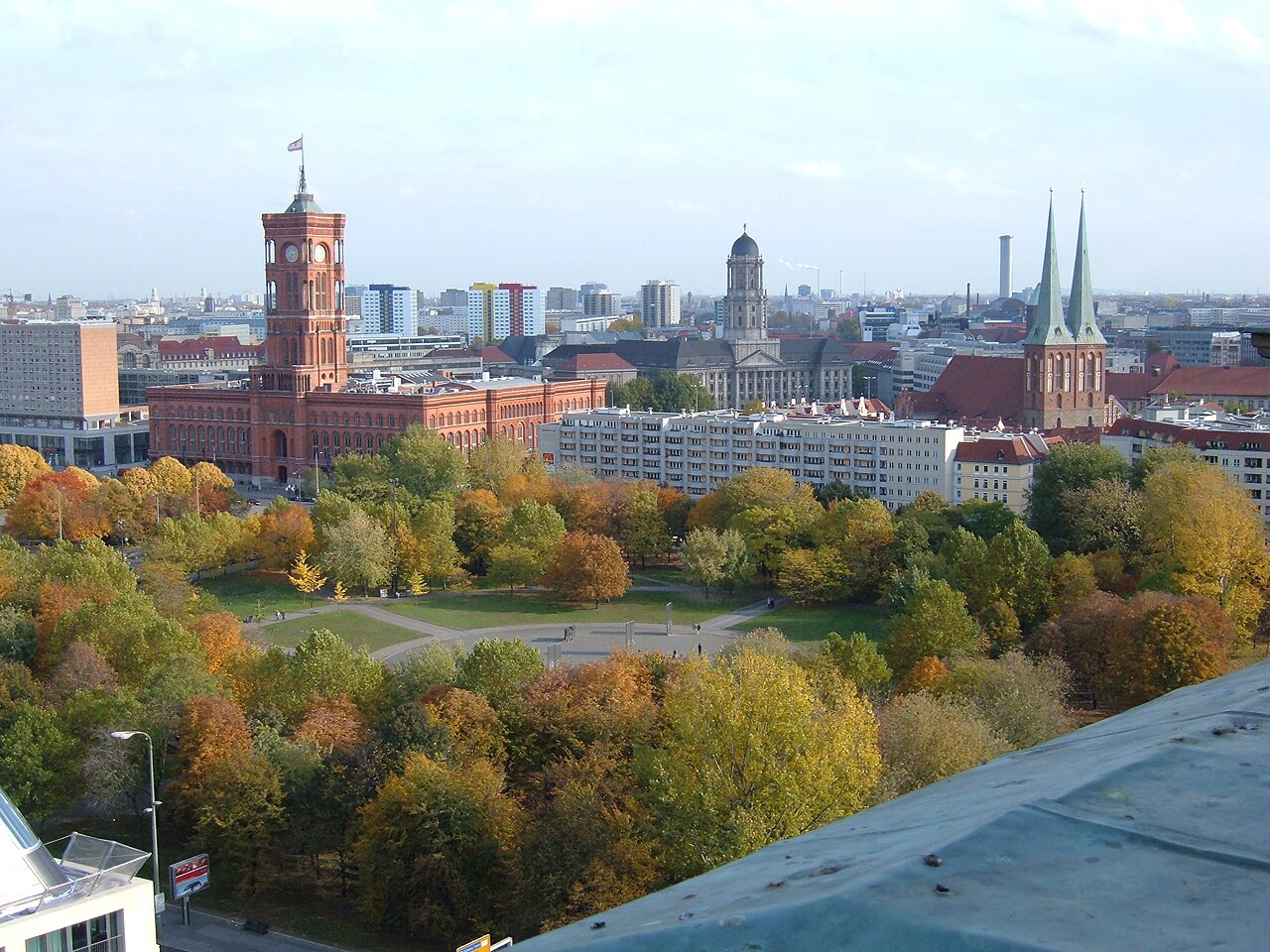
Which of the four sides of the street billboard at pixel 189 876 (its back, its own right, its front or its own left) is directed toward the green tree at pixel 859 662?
left

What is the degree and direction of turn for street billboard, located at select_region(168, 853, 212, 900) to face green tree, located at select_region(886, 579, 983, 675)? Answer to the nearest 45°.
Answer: approximately 90° to its left

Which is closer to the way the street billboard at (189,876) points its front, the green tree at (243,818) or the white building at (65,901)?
the white building

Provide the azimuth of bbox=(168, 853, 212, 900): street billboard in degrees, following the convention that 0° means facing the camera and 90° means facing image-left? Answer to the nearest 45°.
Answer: approximately 315°

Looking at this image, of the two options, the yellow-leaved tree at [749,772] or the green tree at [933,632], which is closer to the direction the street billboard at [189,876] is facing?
the yellow-leaved tree

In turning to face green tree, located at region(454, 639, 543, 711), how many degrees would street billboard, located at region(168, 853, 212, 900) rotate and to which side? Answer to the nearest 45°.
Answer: approximately 90° to its left
